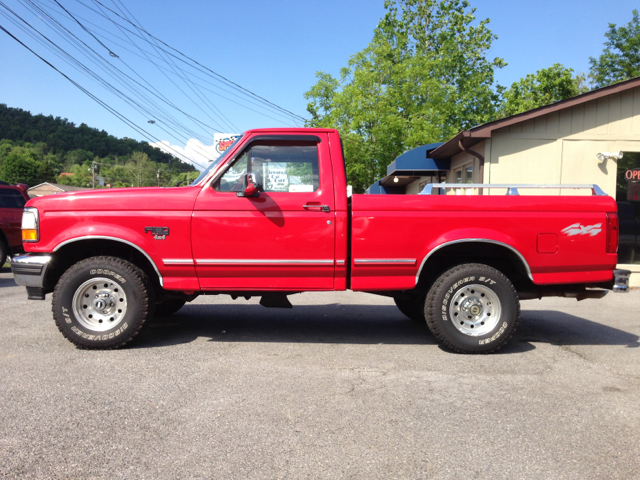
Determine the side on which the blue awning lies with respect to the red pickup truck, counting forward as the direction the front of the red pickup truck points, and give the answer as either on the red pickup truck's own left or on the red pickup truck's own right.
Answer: on the red pickup truck's own right

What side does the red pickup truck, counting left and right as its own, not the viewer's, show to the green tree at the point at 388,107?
right

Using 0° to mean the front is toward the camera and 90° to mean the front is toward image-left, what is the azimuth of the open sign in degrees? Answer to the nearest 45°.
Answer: approximately 0°

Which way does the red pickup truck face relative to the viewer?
to the viewer's left

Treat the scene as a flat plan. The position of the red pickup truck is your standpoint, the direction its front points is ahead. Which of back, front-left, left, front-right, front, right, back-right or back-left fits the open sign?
back-right

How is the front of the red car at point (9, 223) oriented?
to the viewer's left

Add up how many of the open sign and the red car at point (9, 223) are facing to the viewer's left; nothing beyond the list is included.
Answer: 1

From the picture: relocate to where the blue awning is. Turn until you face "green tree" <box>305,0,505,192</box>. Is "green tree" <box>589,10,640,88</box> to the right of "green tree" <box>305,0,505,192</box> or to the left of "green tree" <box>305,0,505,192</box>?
right

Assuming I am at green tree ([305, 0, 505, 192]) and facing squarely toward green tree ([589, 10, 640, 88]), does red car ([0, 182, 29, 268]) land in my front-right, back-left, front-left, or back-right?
back-right

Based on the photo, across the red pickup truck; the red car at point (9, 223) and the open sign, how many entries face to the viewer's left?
2

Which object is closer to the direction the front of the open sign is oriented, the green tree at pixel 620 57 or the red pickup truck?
the red pickup truck
